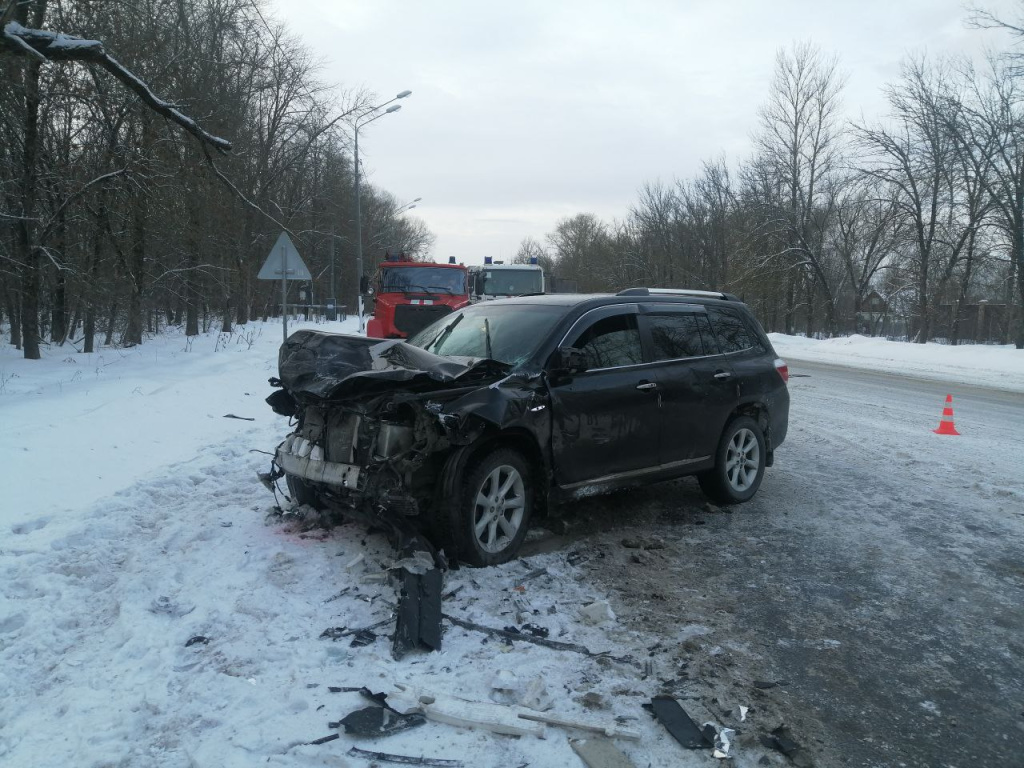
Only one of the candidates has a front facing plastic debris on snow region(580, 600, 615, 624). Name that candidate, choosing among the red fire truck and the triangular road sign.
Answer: the red fire truck

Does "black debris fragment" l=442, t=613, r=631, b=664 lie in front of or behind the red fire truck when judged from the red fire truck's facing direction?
in front

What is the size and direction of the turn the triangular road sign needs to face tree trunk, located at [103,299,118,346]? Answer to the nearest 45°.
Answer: approximately 45° to its left

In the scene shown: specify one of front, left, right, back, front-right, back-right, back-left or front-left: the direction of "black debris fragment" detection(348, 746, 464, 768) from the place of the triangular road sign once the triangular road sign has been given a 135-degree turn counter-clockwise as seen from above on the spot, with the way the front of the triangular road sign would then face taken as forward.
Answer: front-left

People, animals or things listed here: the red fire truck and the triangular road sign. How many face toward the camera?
1

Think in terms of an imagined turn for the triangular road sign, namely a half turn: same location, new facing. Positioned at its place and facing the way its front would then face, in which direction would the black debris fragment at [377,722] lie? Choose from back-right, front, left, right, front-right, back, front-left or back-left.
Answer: front

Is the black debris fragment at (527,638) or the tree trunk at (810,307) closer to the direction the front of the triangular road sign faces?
the tree trunk

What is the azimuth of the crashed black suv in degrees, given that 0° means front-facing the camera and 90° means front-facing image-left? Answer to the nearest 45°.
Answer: approximately 45°

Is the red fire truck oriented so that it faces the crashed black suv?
yes

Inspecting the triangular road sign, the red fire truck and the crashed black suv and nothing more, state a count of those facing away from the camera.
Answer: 1

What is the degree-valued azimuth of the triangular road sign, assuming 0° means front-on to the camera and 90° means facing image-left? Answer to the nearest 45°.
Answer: approximately 180°

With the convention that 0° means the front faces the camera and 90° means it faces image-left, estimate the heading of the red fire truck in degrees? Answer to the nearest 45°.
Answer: approximately 0°

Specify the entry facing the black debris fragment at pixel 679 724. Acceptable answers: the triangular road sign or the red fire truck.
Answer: the red fire truck

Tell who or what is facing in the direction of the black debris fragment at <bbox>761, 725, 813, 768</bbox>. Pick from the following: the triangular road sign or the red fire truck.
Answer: the red fire truck

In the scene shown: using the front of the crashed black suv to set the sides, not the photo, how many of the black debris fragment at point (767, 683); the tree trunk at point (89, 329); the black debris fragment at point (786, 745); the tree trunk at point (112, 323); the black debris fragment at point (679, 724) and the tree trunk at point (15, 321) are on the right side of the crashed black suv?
3

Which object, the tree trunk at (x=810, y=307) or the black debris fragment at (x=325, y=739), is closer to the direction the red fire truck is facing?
the black debris fragment

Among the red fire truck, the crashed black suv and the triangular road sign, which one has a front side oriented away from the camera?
the triangular road sign
